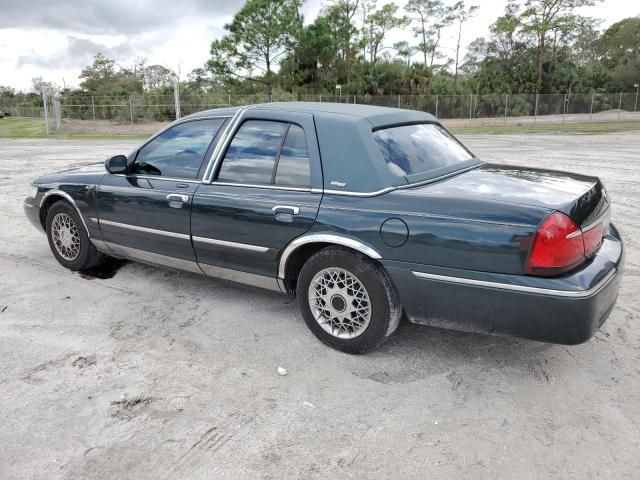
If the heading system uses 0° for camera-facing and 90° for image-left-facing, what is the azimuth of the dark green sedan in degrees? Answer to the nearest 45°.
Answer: approximately 135°

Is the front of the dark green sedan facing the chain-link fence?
no
